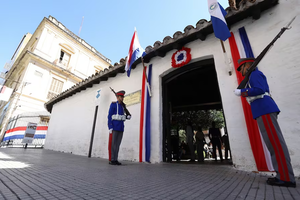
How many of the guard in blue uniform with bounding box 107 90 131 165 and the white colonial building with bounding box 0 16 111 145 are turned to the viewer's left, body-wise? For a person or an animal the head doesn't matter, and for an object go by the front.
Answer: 0

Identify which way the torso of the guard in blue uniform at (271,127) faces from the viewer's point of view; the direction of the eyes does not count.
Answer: to the viewer's left

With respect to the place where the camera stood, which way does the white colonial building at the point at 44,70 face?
facing the viewer and to the right of the viewer

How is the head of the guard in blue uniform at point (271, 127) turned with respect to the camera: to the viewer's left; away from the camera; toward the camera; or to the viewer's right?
to the viewer's left

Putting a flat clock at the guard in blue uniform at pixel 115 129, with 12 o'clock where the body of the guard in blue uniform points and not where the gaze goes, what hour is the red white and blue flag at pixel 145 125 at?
The red white and blue flag is roughly at 10 o'clock from the guard in blue uniform.

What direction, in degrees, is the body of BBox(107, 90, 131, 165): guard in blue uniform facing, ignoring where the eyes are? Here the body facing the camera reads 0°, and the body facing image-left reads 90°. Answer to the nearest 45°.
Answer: approximately 315°

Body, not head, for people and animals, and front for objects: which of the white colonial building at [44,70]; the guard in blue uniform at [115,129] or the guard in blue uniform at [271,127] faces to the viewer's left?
the guard in blue uniform at [271,127]

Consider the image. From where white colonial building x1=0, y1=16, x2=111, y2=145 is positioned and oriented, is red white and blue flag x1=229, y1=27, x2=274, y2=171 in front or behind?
in front

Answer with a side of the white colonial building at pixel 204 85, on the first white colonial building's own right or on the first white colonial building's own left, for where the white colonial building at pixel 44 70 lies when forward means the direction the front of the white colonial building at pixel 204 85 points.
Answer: on the first white colonial building's own right

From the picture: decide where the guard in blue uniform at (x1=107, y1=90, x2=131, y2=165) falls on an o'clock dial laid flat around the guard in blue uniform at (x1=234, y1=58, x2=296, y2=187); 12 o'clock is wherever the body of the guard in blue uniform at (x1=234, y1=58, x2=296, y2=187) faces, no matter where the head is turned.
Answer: the guard in blue uniform at (x1=107, y1=90, x2=131, y2=165) is roughly at 12 o'clock from the guard in blue uniform at (x1=234, y1=58, x2=296, y2=187).

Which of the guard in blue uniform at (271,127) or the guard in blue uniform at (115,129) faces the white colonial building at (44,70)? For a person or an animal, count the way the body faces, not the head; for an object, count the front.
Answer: the guard in blue uniform at (271,127)

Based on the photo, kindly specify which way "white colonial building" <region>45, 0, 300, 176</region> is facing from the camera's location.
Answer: facing the viewer and to the left of the viewer

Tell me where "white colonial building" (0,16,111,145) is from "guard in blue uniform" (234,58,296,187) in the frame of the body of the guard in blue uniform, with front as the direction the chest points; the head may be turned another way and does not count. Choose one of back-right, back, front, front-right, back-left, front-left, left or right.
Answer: front

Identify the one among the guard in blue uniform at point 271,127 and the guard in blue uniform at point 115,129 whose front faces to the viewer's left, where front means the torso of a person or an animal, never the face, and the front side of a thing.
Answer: the guard in blue uniform at point 271,127
